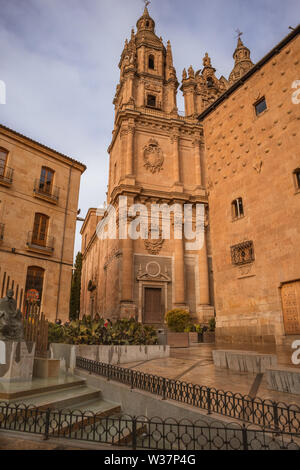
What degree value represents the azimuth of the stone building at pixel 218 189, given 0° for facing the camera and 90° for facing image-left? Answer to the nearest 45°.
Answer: approximately 0°

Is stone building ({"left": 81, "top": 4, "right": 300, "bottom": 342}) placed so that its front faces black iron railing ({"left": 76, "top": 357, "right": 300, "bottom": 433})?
yes

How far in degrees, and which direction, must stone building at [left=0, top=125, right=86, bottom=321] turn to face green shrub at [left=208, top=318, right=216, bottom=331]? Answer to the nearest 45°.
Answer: approximately 45° to its left

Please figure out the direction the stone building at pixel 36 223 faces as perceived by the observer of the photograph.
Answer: facing the viewer and to the right of the viewer

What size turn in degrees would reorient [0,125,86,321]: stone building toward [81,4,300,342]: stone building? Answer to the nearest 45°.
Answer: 0° — it already faces it

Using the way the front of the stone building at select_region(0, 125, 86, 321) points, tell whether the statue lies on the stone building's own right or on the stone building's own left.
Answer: on the stone building's own right

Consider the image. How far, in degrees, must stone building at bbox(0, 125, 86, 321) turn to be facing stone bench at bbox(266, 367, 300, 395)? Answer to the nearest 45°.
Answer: approximately 45° to its right
